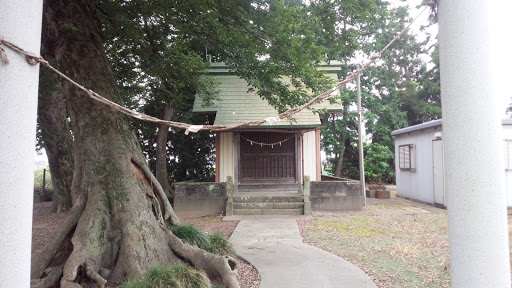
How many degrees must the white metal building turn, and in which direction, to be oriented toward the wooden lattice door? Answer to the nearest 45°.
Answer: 0° — it already faces it

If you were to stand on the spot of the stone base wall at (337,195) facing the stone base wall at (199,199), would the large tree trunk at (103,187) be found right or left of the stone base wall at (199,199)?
left

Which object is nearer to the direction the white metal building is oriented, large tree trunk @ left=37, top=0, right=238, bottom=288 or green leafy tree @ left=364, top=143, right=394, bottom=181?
the large tree trunk

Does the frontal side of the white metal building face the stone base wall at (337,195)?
yes

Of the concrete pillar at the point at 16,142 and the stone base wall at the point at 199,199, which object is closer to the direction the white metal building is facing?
the stone base wall

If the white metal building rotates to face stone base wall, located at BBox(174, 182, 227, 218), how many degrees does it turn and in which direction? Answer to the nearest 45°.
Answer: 0° — it already faces it

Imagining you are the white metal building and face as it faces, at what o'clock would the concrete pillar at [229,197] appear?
The concrete pillar is roughly at 12 o'clock from the white metal building.

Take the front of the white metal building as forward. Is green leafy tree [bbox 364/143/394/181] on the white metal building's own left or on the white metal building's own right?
on the white metal building's own right

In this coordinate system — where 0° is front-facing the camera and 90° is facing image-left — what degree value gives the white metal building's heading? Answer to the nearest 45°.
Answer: approximately 45°

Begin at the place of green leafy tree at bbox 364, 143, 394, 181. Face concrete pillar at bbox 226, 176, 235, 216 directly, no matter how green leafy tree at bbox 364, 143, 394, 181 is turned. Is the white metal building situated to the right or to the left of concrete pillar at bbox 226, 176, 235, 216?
left
